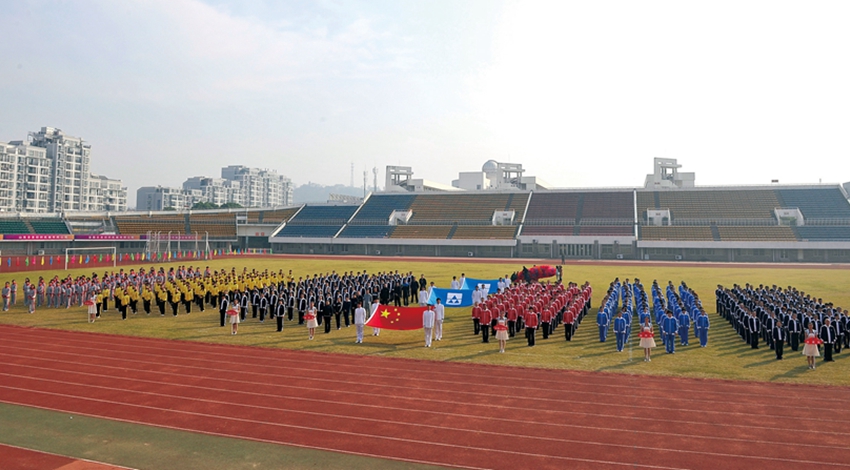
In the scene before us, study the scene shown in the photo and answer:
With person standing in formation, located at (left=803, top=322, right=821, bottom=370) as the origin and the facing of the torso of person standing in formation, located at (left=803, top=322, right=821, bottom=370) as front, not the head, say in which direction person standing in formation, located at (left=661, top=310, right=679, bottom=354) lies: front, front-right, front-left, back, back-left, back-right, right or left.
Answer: right

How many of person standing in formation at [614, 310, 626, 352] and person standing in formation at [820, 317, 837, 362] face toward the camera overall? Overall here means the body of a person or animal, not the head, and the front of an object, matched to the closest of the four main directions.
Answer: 2

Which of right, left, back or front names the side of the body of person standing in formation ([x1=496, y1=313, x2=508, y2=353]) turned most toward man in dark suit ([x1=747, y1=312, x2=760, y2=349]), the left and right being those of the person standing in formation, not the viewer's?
left

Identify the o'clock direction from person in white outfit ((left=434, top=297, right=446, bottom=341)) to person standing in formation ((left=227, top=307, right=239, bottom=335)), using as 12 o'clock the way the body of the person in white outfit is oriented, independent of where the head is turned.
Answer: The person standing in formation is roughly at 3 o'clock from the person in white outfit.

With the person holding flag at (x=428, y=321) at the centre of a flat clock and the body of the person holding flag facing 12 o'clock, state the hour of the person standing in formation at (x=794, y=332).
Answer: The person standing in formation is roughly at 9 o'clock from the person holding flag.

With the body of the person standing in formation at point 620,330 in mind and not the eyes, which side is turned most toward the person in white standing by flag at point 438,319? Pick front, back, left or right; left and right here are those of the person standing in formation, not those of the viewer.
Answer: right

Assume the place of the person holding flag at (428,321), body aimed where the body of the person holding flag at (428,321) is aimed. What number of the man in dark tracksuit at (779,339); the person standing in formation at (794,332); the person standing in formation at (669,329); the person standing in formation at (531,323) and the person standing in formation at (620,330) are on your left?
5

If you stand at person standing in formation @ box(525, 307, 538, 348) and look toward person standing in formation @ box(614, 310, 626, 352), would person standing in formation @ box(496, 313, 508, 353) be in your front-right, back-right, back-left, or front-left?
back-right

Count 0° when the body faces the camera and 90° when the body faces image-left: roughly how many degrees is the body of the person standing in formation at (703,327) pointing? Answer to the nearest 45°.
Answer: approximately 0°

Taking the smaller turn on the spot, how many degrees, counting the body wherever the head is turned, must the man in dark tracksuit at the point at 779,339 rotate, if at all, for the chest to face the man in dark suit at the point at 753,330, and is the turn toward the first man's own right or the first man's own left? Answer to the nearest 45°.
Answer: approximately 135° to the first man's own right
